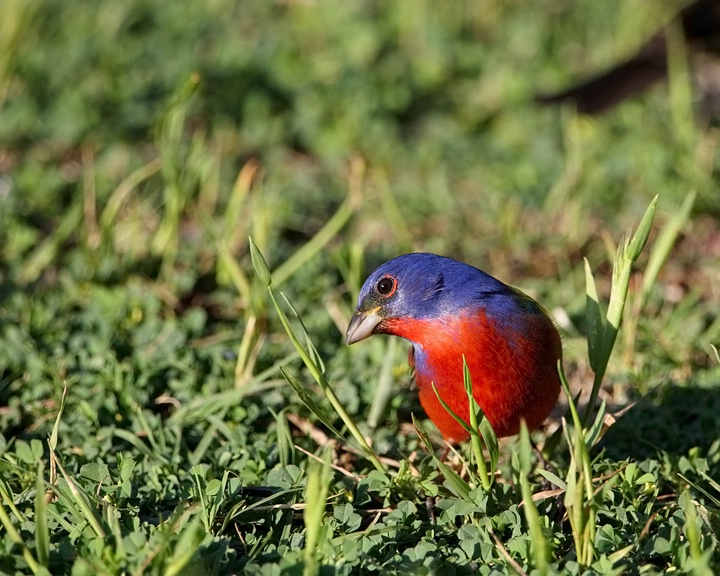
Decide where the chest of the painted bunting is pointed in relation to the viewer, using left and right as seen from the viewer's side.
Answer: facing the viewer and to the left of the viewer
